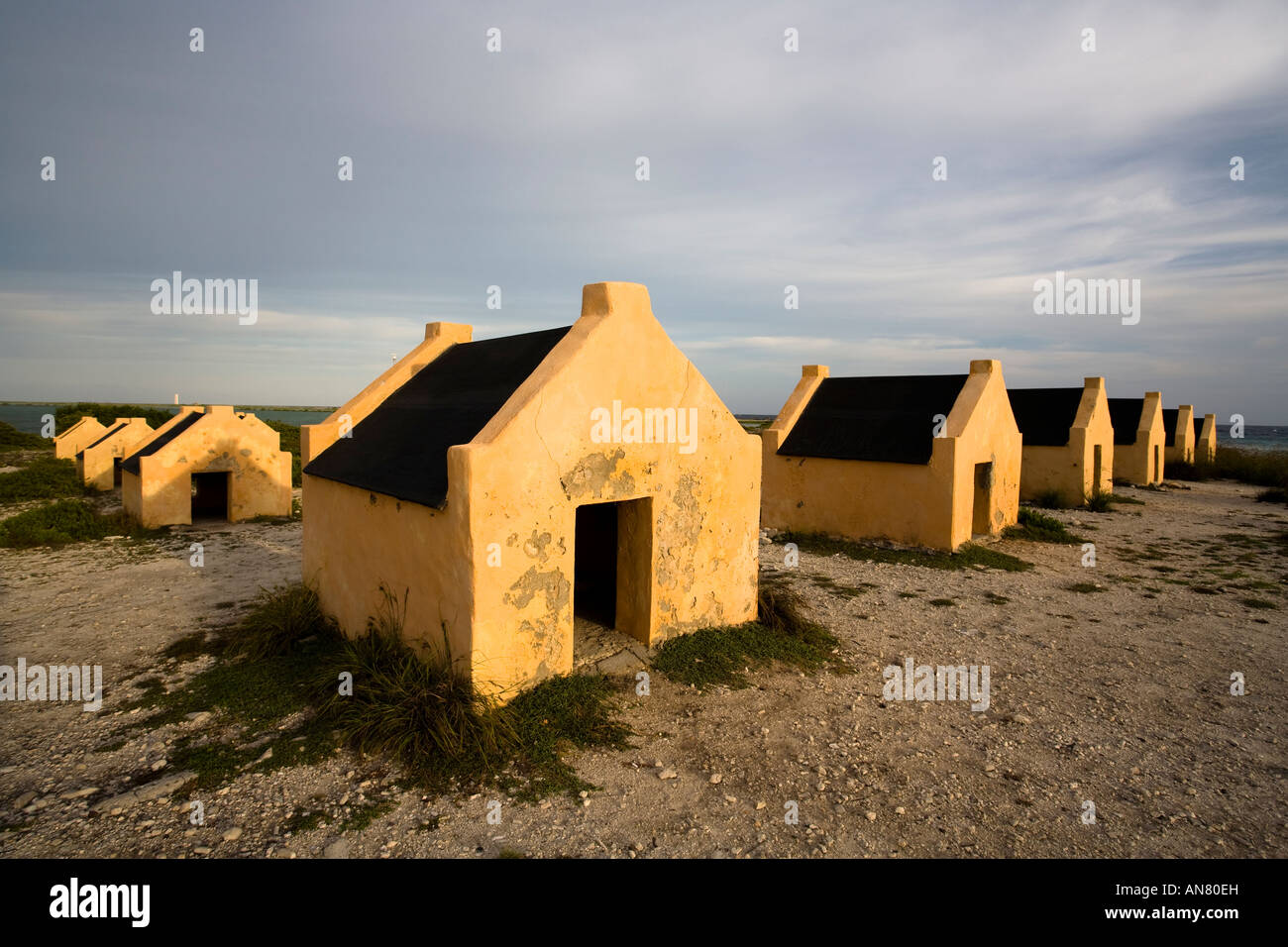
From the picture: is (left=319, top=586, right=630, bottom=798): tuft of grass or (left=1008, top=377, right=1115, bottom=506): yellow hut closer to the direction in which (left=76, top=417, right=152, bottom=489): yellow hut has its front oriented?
the tuft of grass

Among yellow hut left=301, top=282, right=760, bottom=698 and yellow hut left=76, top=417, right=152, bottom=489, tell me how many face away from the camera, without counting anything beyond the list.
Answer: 0

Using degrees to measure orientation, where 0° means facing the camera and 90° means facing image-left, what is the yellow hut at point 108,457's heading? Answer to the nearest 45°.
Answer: approximately 0°

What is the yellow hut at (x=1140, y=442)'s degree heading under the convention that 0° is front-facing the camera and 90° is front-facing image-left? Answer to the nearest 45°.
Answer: approximately 315°

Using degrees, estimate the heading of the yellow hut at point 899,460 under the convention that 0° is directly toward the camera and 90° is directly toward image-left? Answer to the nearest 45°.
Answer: approximately 315°

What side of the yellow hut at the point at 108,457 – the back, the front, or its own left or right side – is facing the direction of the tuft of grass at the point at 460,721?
front

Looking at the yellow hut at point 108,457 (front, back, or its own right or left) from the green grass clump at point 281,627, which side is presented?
front

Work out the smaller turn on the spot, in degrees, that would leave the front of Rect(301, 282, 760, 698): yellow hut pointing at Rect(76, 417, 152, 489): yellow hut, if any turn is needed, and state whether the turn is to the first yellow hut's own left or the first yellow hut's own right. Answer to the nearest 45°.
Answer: approximately 180°

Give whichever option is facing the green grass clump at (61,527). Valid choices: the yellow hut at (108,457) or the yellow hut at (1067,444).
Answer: the yellow hut at (108,457)
